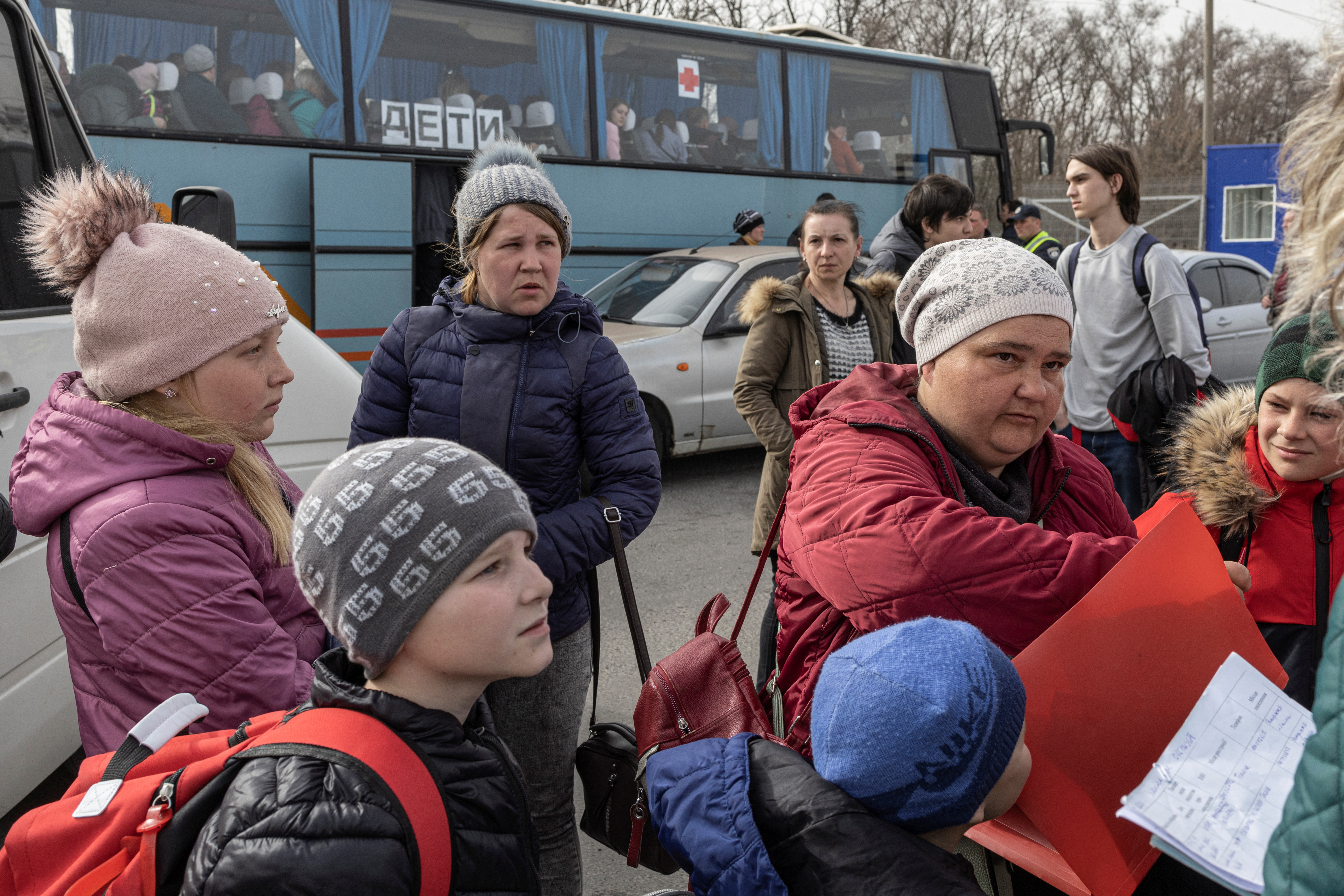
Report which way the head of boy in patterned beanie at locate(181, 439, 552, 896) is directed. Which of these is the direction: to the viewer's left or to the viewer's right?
to the viewer's right

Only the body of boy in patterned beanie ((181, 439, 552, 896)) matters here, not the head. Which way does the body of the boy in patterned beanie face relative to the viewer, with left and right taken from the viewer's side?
facing to the right of the viewer

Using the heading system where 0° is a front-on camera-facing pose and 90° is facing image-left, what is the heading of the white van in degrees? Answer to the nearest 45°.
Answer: approximately 225°
